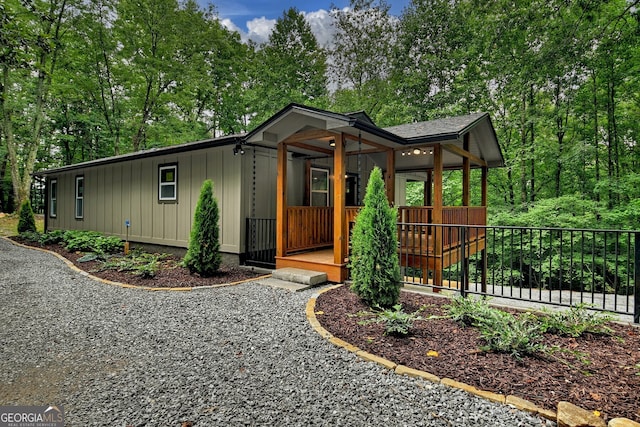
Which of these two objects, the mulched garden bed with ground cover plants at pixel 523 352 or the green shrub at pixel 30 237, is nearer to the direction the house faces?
the mulched garden bed with ground cover plants

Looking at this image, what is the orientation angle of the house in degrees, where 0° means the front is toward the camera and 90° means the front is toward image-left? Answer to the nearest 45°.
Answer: approximately 315°

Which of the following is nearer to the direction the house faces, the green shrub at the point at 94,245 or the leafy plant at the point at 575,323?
the leafy plant

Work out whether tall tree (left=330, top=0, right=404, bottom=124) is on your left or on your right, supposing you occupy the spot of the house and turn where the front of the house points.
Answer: on your left

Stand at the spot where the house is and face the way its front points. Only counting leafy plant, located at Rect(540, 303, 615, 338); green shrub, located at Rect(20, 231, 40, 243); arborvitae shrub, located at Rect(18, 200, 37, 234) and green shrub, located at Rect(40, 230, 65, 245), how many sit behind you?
3

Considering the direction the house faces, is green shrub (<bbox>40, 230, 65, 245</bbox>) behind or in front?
behind

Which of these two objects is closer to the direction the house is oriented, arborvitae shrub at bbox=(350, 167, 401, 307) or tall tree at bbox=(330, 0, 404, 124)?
the arborvitae shrub

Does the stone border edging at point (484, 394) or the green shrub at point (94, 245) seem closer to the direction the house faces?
the stone border edging

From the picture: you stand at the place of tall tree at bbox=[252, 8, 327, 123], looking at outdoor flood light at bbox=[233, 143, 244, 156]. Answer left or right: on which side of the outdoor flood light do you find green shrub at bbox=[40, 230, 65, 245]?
right

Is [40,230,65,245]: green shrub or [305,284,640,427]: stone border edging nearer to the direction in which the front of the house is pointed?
the stone border edging

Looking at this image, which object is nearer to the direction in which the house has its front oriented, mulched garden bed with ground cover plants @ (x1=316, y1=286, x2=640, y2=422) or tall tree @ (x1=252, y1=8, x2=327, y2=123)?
the mulched garden bed with ground cover plants
